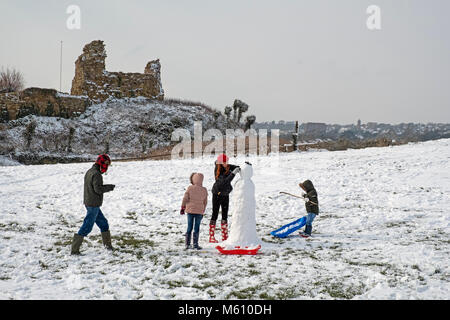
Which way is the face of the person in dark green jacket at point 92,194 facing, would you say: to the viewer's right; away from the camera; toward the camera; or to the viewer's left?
to the viewer's right
